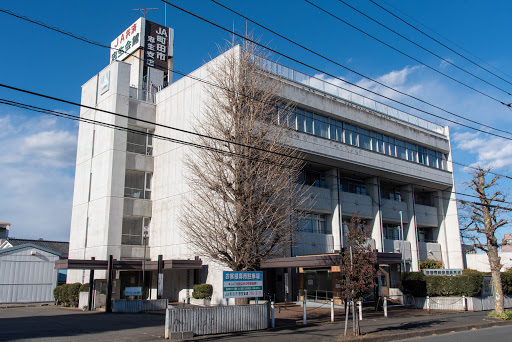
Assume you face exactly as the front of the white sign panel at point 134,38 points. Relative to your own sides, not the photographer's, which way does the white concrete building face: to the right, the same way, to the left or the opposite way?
to the left

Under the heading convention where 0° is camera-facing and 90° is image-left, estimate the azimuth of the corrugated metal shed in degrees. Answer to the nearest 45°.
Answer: approximately 0°

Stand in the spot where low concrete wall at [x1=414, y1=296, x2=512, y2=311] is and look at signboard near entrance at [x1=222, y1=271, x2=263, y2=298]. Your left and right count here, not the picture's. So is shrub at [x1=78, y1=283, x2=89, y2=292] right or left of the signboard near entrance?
right

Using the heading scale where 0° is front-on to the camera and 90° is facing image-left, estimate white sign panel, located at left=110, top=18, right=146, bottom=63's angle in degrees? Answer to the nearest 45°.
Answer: approximately 45°

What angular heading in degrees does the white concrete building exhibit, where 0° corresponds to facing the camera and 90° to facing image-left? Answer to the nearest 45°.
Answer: approximately 315°

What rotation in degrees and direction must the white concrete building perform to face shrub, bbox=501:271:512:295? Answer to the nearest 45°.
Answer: approximately 45° to its left

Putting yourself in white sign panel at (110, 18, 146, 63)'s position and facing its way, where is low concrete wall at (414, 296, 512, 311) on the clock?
The low concrete wall is roughly at 9 o'clock from the white sign panel.

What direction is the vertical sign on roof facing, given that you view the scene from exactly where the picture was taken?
facing the viewer and to the right of the viewer

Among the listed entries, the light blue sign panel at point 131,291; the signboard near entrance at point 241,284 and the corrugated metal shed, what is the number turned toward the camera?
3

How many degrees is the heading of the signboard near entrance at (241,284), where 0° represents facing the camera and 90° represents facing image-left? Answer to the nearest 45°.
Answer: approximately 0°

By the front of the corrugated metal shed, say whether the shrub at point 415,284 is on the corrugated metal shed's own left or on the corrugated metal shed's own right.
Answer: on the corrugated metal shed's own left
